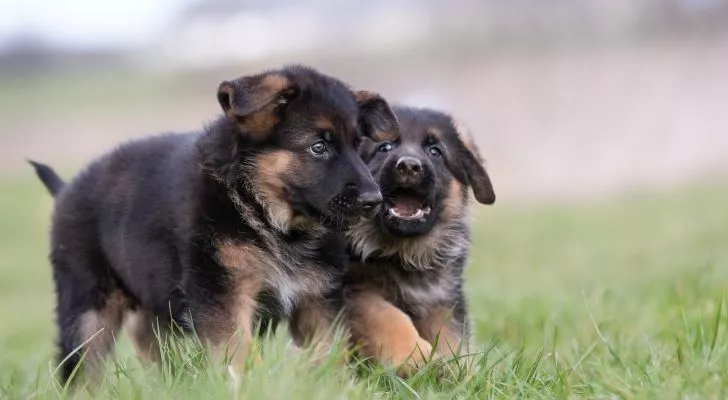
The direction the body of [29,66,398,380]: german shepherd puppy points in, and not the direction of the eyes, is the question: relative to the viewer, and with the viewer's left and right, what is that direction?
facing the viewer and to the right of the viewer

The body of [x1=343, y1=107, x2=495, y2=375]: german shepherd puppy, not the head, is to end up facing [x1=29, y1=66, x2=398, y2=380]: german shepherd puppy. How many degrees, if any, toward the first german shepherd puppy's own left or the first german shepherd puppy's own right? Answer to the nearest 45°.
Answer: approximately 45° to the first german shepherd puppy's own right

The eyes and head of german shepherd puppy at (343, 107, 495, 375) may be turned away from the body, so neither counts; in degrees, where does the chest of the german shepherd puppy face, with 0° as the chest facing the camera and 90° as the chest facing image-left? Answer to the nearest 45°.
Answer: approximately 0°

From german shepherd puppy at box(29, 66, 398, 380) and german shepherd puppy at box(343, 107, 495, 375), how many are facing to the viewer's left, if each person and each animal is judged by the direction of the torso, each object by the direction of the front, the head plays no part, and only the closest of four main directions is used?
0
